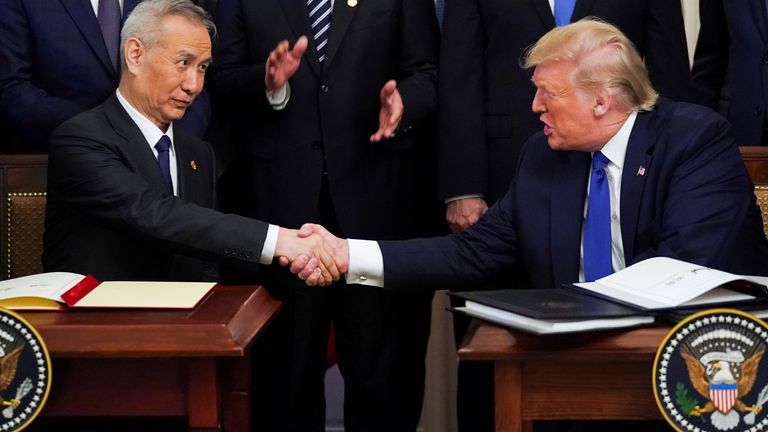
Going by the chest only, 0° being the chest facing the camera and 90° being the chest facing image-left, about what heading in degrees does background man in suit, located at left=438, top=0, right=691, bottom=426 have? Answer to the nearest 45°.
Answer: approximately 0°

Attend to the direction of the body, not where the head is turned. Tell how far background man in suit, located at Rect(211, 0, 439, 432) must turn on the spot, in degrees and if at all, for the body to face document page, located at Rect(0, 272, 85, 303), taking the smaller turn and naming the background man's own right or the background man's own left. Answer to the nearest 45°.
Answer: approximately 45° to the background man's own right
